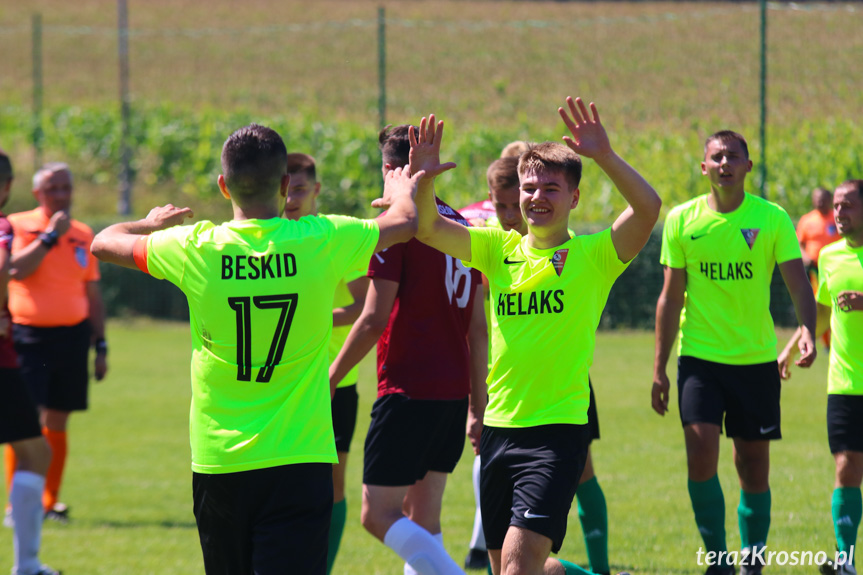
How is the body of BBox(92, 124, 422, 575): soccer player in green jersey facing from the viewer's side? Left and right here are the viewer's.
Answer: facing away from the viewer
